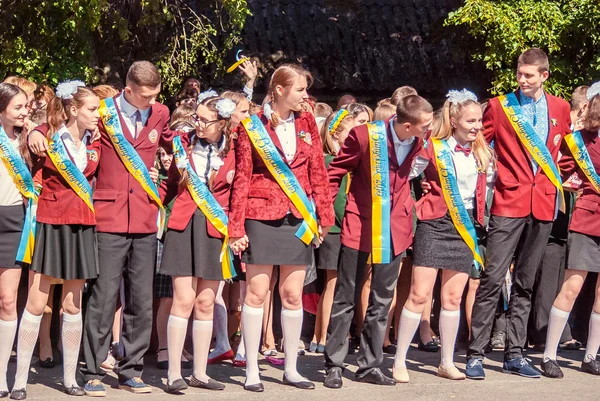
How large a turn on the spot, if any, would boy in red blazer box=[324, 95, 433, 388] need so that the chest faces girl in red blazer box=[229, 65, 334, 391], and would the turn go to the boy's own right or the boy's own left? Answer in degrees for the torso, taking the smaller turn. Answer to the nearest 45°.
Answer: approximately 90° to the boy's own right

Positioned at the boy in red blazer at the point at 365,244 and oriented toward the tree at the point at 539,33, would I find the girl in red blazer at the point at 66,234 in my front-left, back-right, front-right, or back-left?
back-left

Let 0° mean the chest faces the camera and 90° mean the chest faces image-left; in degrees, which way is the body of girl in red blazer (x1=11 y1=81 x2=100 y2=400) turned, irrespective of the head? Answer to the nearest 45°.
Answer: approximately 315°

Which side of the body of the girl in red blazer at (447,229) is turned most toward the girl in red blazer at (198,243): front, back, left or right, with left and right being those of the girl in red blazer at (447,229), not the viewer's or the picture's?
right

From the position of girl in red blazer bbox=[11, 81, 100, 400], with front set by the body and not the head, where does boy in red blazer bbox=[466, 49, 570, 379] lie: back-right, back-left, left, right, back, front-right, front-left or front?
front-left

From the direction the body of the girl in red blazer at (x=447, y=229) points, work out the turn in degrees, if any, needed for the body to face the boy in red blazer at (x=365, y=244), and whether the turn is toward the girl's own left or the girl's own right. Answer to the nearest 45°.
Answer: approximately 90° to the girl's own right

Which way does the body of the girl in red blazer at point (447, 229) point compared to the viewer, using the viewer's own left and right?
facing the viewer and to the right of the viewer

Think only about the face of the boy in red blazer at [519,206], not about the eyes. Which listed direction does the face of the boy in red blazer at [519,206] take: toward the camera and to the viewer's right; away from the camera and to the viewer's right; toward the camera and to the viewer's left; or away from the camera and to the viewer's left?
toward the camera and to the viewer's left

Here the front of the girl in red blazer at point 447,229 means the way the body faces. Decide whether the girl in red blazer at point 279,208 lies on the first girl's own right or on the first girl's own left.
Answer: on the first girl's own right

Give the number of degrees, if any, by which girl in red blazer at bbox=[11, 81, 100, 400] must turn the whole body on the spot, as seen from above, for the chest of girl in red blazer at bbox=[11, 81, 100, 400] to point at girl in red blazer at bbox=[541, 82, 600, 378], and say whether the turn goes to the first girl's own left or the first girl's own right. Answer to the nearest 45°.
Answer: approximately 45° to the first girl's own left
